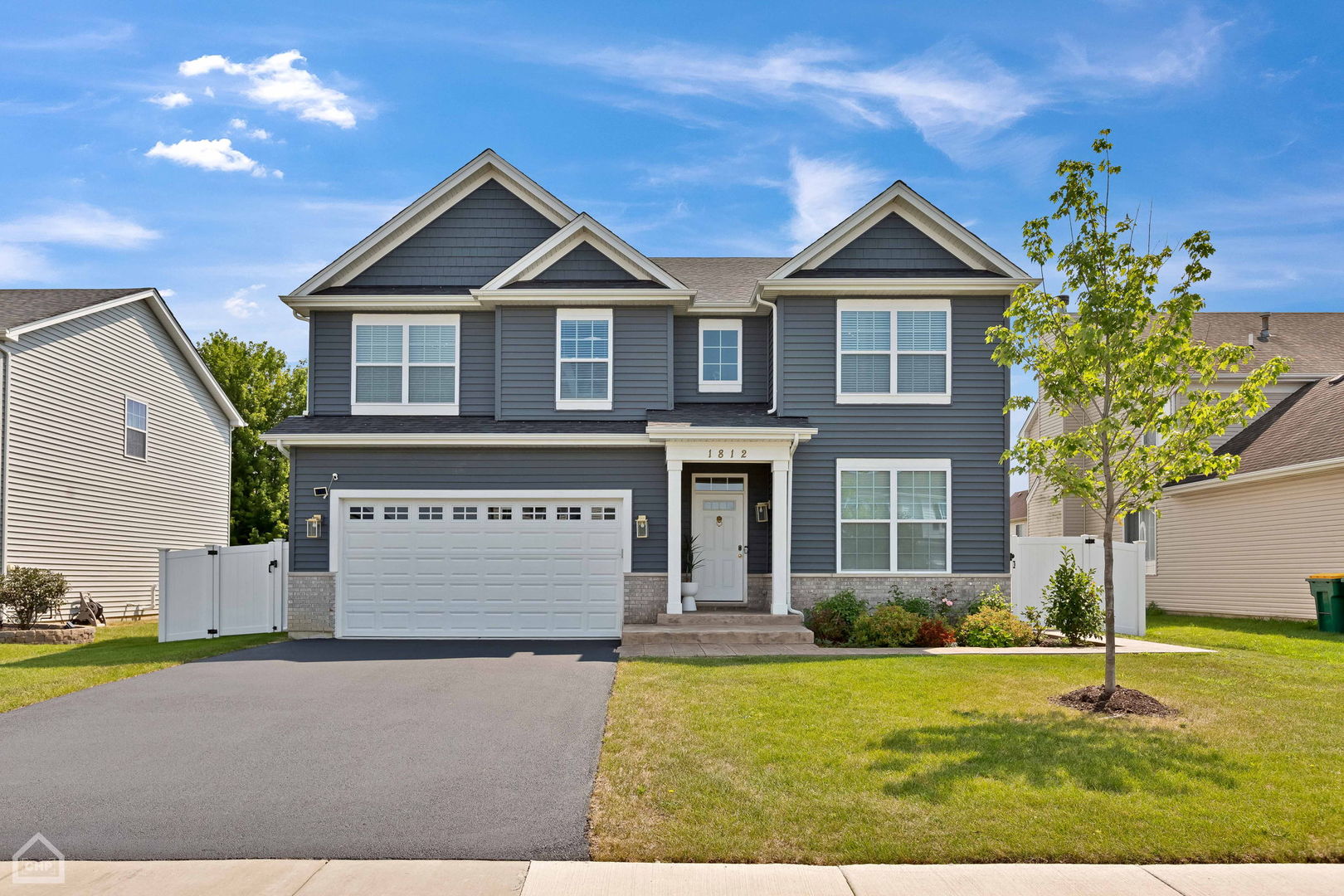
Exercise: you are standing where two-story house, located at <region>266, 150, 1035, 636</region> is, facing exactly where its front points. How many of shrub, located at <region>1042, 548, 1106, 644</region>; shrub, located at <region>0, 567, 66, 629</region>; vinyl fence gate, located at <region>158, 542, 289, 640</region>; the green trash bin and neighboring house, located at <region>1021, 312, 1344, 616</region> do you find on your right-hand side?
2

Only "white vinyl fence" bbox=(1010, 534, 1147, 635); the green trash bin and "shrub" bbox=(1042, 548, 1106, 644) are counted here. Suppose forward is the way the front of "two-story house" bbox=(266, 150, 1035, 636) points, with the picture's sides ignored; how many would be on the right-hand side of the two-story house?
0

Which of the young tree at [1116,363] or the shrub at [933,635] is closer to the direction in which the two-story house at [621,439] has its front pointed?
the young tree

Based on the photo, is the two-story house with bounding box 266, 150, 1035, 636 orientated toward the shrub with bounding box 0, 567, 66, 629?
no

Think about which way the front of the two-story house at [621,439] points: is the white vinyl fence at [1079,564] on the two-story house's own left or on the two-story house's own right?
on the two-story house's own left

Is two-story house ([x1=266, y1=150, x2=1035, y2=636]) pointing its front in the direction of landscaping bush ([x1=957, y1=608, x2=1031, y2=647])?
no

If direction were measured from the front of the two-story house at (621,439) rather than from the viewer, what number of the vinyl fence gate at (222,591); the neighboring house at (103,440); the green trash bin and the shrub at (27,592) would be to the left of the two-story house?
1

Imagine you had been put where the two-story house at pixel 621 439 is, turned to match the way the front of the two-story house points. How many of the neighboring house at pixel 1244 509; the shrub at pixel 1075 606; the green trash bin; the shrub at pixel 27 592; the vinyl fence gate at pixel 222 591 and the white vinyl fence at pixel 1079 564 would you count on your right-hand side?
2

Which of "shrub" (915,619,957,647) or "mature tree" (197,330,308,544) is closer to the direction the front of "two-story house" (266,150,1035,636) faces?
the shrub

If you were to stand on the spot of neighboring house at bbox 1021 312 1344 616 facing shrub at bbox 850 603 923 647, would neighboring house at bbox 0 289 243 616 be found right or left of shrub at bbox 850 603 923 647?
right

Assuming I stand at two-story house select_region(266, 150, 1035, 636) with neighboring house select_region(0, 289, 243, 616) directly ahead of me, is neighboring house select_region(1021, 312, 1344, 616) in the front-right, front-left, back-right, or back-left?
back-right

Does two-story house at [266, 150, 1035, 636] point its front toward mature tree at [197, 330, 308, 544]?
no

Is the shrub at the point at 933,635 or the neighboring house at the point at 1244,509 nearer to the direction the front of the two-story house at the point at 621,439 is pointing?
the shrub

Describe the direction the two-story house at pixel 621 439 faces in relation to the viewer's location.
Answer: facing the viewer

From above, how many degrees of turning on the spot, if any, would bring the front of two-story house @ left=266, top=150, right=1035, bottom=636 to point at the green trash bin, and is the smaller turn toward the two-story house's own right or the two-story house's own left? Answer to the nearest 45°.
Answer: approximately 90° to the two-story house's own left

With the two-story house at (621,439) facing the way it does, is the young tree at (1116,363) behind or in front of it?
in front
